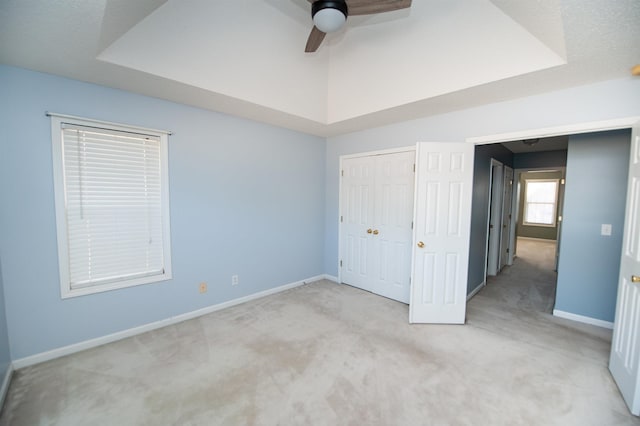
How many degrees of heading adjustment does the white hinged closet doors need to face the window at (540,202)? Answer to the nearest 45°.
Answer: approximately 180°

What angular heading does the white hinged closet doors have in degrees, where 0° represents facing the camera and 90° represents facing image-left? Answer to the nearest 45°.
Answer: approximately 45°

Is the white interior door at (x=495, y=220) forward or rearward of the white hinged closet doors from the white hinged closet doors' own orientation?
rearward

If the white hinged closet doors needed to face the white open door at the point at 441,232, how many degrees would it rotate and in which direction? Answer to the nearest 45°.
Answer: approximately 90° to its left

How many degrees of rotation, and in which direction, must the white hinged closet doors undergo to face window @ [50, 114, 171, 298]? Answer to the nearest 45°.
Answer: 0° — it already faces it

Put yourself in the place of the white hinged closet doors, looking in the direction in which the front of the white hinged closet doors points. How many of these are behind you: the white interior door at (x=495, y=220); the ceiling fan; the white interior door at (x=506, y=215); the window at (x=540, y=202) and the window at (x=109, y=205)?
3

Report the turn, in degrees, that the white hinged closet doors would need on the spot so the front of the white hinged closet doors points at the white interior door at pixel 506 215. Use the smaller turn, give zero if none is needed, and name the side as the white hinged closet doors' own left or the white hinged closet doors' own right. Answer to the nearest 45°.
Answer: approximately 180°

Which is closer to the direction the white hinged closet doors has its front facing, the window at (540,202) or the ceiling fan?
the ceiling fan

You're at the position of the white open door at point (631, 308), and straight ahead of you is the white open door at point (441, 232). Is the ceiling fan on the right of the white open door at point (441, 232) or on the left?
left

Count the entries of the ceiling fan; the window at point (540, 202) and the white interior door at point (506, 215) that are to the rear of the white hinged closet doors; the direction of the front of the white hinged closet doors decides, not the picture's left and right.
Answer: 2

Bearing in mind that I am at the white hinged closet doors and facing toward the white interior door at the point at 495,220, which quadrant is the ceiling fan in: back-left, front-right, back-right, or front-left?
back-right

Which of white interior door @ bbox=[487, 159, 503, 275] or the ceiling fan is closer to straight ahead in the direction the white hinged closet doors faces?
the ceiling fan
